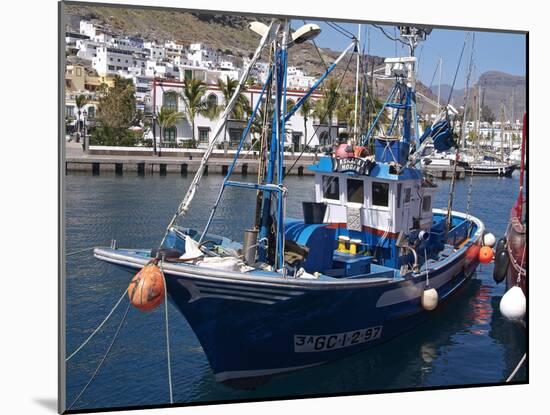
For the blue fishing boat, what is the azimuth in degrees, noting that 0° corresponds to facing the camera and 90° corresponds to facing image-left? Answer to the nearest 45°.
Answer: approximately 45°

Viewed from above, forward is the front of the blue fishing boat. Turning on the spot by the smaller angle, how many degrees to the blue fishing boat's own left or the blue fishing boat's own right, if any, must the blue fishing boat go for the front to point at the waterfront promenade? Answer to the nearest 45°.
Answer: approximately 135° to the blue fishing boat's own right

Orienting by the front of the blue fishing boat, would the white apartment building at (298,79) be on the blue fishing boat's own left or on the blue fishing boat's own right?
on the blue fishing boat's own right

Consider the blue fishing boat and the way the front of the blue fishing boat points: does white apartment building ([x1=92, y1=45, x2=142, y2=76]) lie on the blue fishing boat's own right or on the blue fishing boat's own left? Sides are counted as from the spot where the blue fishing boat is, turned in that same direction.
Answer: on the blue fishing boat's own right

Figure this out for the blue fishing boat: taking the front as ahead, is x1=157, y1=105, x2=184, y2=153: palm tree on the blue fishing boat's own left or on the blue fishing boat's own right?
on the blue fishing boat's own right

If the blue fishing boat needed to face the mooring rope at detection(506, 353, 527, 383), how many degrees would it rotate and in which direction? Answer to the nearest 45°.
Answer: approximately 135° to its left

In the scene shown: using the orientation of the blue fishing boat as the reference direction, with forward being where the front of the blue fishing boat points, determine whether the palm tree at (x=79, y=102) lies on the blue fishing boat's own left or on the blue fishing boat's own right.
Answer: on the blue fishing boat's own right

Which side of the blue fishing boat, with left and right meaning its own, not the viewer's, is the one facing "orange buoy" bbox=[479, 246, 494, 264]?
back
